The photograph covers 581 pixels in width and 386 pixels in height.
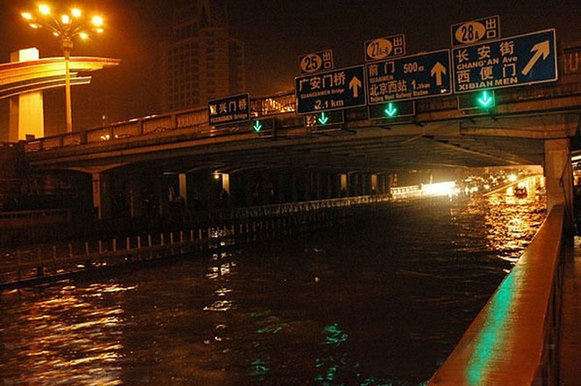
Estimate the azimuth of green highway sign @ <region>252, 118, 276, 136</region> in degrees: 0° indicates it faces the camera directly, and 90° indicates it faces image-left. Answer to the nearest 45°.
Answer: approximately 0°

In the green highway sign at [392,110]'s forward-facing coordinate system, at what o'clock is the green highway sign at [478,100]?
the green highway sign at [478,100] is roughly at 10 o'clock from the green highway sign at [392,110].

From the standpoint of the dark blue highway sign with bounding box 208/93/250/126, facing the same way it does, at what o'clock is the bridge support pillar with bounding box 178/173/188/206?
The bridge support pillar is roughly at 4 o'clock from the dark blue highway sign.

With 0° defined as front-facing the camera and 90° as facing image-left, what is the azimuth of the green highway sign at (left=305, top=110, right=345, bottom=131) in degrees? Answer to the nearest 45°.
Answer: approximately 0°

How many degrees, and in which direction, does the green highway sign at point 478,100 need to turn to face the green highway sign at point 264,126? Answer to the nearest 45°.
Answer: approximately 90° to its right

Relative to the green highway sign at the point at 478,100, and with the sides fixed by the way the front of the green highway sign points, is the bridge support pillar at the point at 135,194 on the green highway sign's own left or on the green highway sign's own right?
on the green highway sign's own right

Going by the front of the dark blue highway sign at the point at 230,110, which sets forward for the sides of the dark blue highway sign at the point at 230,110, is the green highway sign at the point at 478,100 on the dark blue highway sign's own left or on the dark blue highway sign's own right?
on the dark blue highway sign's own left

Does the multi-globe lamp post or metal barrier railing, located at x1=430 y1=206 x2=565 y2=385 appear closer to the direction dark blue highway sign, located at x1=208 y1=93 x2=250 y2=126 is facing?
the metal barrier railing

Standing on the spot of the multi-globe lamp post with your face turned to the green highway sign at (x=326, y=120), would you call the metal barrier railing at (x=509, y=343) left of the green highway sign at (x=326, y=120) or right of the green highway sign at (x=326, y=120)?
right
